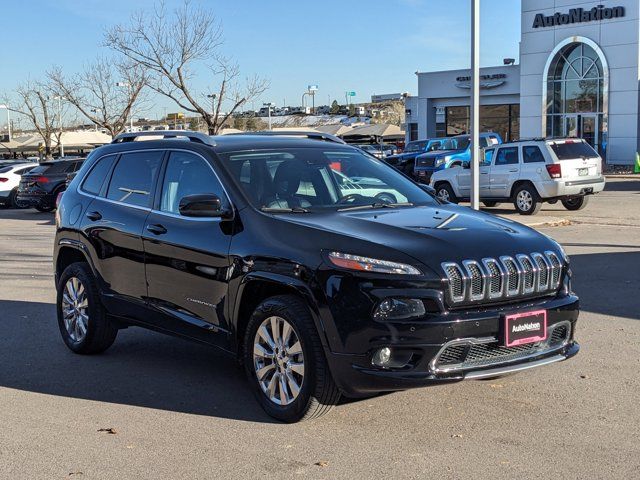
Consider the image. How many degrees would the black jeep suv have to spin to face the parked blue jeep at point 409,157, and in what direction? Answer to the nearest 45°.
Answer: approximately 135° to its left

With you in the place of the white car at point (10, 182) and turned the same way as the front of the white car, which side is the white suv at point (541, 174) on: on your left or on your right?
on your right

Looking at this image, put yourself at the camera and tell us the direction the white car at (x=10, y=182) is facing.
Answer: facing away from the viewer and to the right of the viewer

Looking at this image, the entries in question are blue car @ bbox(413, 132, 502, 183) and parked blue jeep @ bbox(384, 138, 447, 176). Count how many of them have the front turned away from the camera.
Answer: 0

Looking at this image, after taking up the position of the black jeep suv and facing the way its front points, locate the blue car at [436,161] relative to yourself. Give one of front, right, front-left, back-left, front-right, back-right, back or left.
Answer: back-left

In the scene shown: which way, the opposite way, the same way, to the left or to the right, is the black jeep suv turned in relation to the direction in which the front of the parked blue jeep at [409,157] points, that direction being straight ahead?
to the left

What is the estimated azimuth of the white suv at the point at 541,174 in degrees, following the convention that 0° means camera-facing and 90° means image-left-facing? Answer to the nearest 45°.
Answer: approximately 135°

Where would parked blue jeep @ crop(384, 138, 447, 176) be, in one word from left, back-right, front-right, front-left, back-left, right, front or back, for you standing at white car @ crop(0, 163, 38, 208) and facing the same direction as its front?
front-right

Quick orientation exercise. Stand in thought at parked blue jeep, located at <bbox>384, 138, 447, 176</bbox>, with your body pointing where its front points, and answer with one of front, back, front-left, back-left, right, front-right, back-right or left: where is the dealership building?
back

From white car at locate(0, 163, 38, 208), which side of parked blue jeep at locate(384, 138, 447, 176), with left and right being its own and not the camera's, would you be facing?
front

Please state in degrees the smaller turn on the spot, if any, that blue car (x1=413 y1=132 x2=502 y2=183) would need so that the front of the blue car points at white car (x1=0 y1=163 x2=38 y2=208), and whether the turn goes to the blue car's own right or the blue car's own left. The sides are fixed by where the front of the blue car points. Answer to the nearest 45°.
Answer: approximately 45° to the blue car's own right

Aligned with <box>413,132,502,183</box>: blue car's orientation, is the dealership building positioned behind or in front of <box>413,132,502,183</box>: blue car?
behind

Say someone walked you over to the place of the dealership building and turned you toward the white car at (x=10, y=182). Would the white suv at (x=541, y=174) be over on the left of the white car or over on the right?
left

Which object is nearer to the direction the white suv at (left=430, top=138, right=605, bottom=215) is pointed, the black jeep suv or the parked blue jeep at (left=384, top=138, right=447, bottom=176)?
the parked blue jeep

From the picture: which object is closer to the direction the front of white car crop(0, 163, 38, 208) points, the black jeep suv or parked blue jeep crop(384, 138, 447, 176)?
the parked blue jeep

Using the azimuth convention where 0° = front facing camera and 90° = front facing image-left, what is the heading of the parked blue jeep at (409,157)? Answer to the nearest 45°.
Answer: approximately 45°
